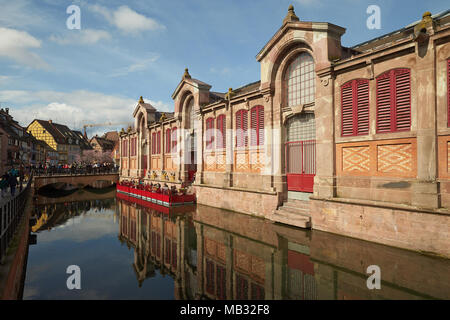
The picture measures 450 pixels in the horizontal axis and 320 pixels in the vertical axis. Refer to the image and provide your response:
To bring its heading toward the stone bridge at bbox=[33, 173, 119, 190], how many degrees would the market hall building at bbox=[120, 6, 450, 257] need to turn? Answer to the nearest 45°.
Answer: approximately 90° to its right

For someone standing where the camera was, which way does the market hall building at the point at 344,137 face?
facing the viewer and to the left of the viewer

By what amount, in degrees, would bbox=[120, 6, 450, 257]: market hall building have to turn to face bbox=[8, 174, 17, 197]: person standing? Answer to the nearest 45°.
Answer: approximately 45° to its right
